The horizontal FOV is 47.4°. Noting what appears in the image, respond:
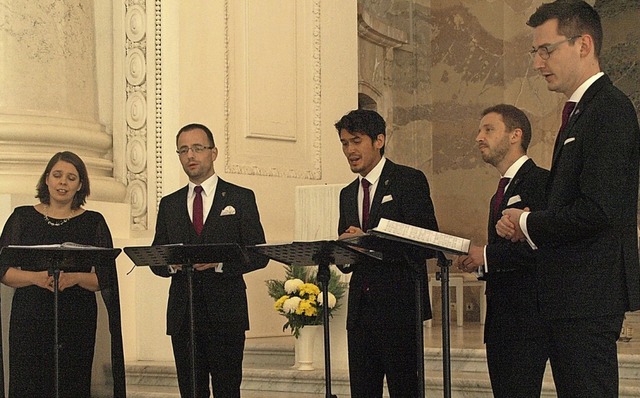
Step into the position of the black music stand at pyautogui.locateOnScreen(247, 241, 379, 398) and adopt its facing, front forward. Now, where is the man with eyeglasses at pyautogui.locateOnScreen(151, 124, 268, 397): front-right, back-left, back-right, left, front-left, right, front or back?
left

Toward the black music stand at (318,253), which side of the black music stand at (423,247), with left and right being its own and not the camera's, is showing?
left

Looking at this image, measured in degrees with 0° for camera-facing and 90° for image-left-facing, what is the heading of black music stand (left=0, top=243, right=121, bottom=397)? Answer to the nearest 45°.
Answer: approximately 180°

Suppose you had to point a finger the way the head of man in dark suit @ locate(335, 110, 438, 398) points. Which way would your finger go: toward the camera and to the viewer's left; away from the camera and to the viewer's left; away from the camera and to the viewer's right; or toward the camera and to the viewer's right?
toward the camera and to the viewer's left

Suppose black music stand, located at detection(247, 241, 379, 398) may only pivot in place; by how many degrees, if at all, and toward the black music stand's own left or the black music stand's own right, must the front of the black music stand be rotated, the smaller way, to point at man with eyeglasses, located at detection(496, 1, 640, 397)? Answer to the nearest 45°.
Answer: approximately 90° to the black music stand's own right

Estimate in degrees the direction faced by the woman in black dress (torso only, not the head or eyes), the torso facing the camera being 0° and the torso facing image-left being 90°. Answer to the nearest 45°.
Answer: approximately 0°

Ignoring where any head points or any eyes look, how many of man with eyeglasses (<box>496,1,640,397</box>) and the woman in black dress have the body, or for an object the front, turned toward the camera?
1

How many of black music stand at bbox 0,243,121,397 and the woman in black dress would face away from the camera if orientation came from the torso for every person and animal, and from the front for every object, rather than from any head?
1

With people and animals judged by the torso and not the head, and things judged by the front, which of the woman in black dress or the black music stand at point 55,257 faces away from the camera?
the black music stand

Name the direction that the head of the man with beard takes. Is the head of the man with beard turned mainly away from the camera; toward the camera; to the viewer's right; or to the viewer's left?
to the viewer's left

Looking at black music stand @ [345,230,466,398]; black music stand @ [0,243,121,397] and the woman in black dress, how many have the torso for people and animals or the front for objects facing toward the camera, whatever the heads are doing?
1

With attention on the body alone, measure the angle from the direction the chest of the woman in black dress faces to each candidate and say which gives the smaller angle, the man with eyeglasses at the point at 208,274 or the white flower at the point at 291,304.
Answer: the man with eyeglasses

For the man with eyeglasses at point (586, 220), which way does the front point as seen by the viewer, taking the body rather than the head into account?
to the viewer's left
